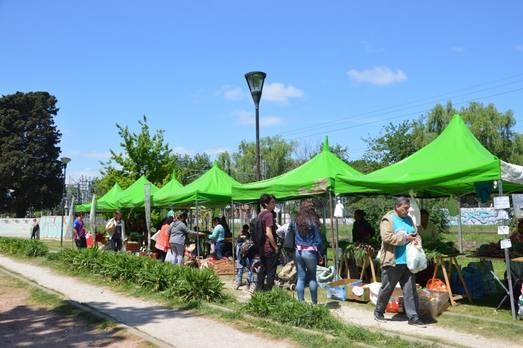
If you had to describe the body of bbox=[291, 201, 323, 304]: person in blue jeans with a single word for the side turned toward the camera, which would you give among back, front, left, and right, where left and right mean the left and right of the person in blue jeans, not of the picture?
back

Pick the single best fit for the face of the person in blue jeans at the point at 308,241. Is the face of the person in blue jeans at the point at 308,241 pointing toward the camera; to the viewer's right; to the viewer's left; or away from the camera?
away from the camera

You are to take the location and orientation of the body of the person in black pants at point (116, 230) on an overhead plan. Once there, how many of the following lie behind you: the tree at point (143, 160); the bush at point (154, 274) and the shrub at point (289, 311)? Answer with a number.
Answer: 1

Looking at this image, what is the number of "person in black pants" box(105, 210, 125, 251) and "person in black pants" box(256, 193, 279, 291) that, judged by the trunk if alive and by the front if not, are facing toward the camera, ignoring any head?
1

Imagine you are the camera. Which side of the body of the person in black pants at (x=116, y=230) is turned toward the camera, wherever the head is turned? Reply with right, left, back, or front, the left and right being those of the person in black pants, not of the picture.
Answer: front

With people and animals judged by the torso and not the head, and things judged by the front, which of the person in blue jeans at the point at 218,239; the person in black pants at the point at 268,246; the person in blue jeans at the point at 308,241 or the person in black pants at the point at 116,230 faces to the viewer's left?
the person in blue jeans at the point at 218,239

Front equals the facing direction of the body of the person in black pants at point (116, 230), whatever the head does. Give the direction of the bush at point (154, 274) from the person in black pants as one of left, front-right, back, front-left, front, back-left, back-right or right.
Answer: front

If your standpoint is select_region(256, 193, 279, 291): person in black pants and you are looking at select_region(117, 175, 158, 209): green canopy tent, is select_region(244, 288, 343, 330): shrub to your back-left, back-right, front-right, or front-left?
back-left

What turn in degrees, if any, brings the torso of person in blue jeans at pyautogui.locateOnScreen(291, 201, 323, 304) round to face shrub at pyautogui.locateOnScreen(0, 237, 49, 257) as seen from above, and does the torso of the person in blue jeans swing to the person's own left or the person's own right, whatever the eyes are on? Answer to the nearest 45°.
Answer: approximately 45° to the person's own left

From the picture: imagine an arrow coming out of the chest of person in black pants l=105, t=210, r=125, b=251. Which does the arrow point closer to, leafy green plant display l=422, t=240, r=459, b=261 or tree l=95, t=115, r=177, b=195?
the leafy green plant display

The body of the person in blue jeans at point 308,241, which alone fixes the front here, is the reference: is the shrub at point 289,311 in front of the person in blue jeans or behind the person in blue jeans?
behind

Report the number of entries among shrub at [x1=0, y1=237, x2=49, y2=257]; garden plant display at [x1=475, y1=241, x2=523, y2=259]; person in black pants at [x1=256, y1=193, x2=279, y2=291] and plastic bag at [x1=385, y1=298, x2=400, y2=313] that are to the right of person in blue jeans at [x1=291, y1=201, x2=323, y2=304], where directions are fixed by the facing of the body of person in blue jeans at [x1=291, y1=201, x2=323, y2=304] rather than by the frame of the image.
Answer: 2
